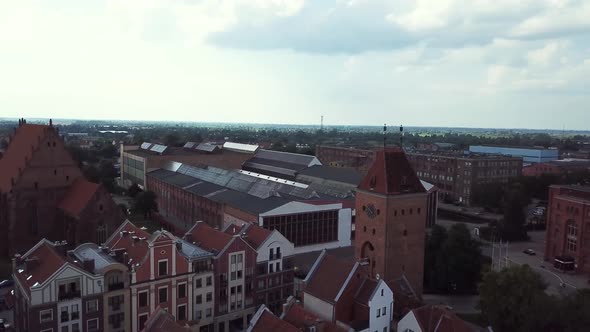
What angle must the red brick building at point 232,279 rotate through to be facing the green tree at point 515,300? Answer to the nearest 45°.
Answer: approximately 45° to its left

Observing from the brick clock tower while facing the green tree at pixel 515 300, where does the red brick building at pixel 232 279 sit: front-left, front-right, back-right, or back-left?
back-right

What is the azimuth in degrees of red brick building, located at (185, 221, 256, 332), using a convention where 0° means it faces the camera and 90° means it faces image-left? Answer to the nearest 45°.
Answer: approximately 315°

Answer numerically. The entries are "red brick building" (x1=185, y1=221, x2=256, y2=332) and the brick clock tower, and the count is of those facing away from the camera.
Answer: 0

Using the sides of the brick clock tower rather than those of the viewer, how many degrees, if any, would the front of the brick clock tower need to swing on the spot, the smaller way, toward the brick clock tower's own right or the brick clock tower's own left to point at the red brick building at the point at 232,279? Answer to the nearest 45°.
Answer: approximately 45° to the brick clock tower's own right

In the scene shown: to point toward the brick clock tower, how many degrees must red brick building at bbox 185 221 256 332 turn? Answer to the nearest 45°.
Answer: approximately 45° to its left

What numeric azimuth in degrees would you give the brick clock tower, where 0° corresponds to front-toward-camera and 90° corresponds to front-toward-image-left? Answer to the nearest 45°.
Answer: approximately 45°
